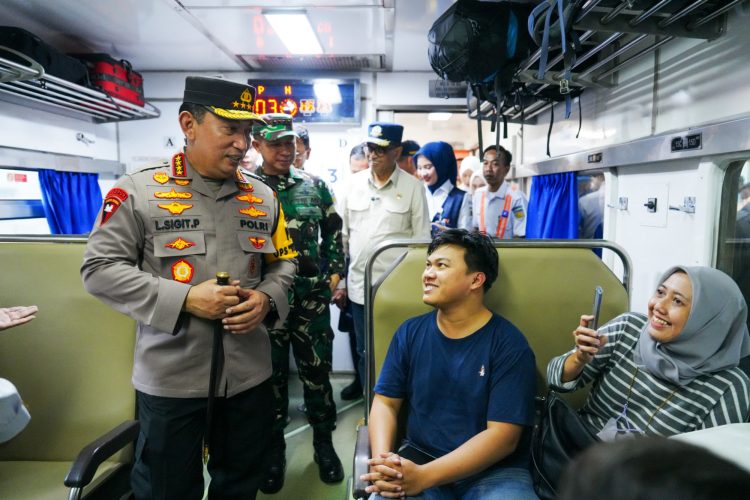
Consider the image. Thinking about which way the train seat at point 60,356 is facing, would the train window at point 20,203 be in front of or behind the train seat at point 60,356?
behind

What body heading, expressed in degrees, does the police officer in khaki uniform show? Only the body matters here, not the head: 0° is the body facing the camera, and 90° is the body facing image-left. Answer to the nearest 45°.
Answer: approximately 315°

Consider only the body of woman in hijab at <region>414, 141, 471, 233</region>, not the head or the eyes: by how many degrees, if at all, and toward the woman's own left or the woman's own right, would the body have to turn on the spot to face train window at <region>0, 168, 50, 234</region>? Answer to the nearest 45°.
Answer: approximately 45° to the woman's own right

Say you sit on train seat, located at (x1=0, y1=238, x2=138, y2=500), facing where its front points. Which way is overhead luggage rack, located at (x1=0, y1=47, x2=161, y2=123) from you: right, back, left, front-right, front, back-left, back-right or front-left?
back

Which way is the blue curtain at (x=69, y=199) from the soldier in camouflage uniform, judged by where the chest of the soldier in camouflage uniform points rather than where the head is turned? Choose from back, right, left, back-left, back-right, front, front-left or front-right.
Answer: back-right

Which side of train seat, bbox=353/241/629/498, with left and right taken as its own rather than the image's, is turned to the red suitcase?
right

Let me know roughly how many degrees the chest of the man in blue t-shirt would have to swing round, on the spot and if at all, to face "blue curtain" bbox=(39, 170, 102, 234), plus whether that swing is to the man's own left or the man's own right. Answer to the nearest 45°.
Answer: approximately 90° to the man's own right

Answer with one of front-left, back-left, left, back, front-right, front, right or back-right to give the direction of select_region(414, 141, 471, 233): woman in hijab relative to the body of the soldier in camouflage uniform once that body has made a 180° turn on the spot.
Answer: front-right

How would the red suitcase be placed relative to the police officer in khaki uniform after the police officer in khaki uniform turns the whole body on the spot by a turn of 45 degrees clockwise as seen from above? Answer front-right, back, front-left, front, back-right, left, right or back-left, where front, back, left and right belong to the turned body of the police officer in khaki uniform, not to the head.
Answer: back
